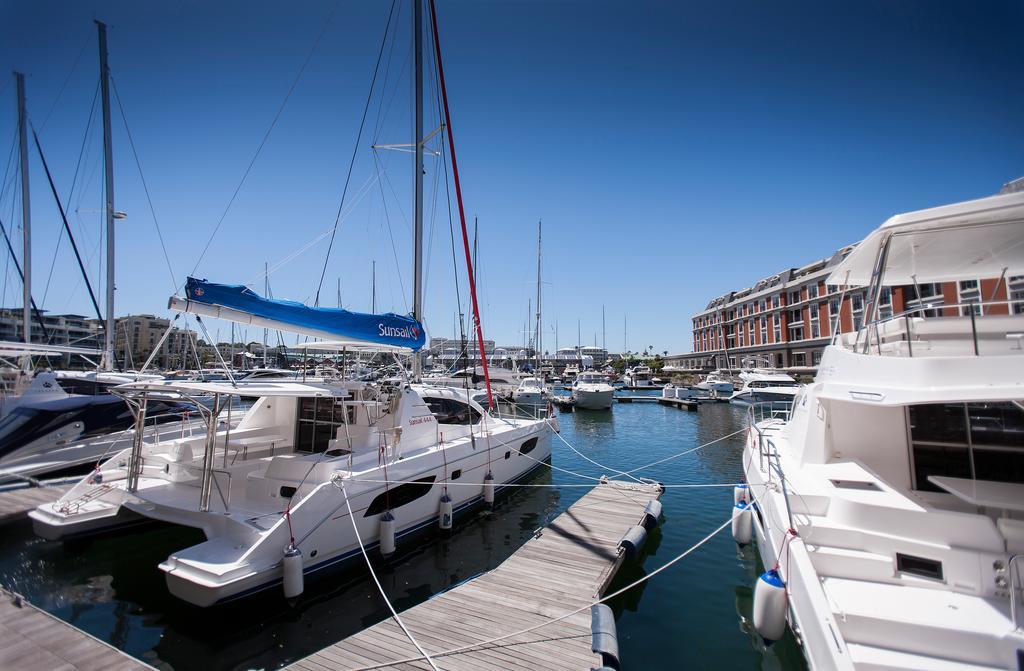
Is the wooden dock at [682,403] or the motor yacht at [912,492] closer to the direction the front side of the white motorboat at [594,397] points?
the motor yacht

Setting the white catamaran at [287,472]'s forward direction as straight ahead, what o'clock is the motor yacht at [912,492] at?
The motor yacht is roughly at 3 o'clock from the white catamaran.

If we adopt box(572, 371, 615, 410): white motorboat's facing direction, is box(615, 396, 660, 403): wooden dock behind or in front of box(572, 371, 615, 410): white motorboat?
behind

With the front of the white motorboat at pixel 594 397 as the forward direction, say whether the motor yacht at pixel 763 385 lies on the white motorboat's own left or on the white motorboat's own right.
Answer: on the white motorboat's own left

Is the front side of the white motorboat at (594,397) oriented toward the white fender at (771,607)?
yes

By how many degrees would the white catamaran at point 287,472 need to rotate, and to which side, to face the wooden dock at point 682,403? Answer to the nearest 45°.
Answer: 0° — it already faces it

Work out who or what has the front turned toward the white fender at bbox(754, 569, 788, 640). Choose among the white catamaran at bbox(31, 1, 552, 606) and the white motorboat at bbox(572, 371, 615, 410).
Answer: the white motorboat

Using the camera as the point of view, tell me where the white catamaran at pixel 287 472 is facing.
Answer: facing away from the viewer and to the right of the viewer

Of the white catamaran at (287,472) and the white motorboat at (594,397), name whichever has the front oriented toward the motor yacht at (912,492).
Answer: the white motorboat

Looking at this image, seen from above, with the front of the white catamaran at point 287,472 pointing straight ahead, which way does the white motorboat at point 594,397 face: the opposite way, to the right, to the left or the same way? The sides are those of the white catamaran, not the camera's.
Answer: the opposite way

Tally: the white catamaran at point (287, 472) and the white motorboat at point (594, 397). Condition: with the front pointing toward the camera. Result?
1

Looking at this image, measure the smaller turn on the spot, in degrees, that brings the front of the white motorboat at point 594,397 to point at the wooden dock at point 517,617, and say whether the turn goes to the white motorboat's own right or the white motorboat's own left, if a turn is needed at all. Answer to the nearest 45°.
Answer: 0° — it already faces it

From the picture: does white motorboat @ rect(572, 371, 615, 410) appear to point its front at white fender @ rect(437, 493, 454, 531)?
yes

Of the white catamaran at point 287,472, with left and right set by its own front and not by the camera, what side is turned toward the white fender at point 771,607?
right
